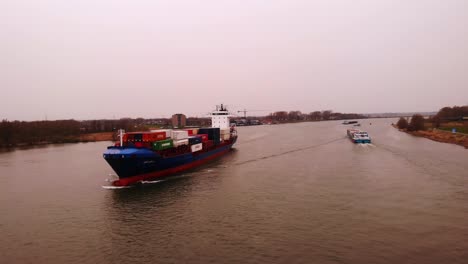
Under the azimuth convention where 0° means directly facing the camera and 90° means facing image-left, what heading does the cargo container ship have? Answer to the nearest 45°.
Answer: approximately 45°
